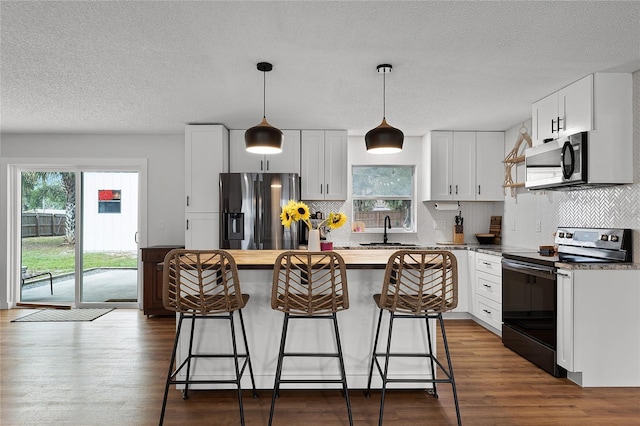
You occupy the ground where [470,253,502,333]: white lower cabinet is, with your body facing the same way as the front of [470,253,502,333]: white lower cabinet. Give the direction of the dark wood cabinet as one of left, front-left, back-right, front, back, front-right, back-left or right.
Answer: front-right

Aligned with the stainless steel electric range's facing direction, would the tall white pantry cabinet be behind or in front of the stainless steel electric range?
in front

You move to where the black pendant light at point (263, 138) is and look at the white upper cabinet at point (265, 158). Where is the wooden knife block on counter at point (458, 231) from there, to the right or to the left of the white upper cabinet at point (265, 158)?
right

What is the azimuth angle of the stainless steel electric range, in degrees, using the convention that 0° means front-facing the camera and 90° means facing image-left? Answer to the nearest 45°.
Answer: approximately 45°

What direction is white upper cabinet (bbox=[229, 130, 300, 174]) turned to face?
toward the camera

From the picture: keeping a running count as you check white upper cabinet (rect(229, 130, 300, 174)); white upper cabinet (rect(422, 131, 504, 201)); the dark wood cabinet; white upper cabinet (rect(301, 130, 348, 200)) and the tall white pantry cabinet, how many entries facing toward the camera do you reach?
5

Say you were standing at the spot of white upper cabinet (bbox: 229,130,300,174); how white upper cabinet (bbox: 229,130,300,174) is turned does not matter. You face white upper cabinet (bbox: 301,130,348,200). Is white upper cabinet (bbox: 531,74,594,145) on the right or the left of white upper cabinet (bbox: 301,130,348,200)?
right

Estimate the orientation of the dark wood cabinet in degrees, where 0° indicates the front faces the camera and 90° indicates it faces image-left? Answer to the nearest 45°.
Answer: approximately 0°

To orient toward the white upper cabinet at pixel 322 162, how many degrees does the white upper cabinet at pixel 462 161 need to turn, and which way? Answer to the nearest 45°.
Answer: approximately 90° to its right

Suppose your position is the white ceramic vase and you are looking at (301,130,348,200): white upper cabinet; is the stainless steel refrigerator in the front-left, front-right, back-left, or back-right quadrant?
front-left

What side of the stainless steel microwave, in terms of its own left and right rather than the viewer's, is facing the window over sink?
right

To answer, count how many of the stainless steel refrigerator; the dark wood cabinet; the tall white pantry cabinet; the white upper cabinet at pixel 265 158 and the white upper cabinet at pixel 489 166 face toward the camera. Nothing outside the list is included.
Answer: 5

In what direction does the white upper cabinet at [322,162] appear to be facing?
toward the camera

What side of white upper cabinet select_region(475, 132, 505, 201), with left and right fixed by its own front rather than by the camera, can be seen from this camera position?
front

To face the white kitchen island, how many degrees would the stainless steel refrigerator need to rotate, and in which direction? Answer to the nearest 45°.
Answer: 0° — it already faces it
